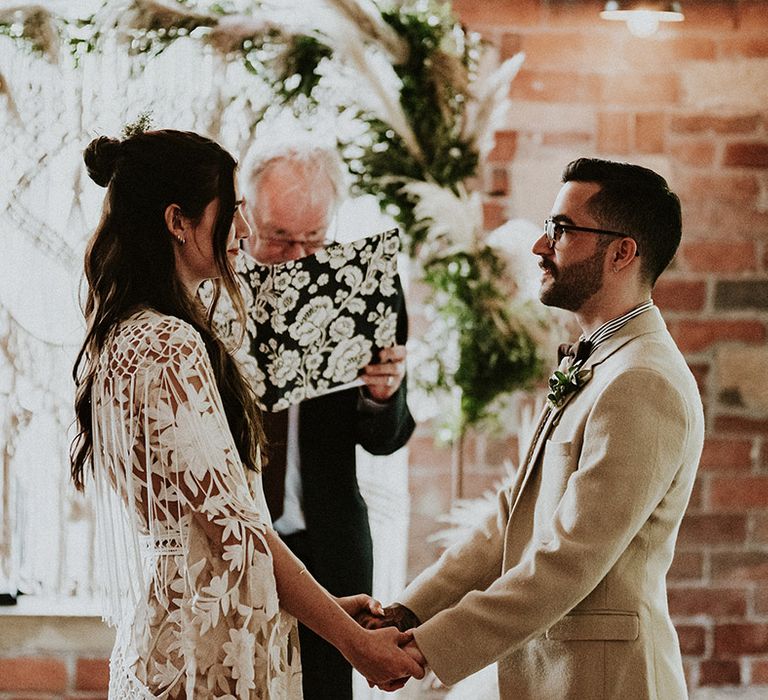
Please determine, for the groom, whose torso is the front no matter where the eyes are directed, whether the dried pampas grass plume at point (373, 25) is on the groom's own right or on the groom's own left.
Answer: on the groom's own right

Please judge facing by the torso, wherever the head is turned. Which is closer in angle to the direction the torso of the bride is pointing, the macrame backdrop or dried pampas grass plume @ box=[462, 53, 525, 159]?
the dried pampas grass plume

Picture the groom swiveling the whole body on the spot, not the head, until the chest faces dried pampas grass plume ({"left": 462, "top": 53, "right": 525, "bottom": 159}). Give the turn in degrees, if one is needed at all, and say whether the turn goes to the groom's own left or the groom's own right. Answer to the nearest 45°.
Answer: approximately 90° to the groom's own right

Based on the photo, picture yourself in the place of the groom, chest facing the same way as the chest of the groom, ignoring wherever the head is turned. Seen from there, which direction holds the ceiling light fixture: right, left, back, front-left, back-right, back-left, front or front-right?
right

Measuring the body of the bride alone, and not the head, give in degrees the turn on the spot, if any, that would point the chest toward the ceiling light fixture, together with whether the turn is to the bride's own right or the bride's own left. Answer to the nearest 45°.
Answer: approximately 45° to the bride's own left

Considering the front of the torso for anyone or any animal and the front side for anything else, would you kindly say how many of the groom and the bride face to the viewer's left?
1

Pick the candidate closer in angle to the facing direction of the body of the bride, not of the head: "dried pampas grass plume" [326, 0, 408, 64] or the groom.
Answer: the groom

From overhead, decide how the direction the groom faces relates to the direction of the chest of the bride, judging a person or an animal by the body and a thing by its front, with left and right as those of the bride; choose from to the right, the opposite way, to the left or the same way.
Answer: the opposite way

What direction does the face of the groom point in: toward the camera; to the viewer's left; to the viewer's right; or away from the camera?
to the viewer's left

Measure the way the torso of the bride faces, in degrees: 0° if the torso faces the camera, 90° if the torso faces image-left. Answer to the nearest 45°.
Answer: approximately 270°

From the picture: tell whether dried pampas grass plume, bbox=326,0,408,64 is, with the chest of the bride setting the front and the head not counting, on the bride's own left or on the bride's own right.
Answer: on the bride's own left

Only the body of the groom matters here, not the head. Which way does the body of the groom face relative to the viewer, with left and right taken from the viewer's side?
facing to the left of the viewer
